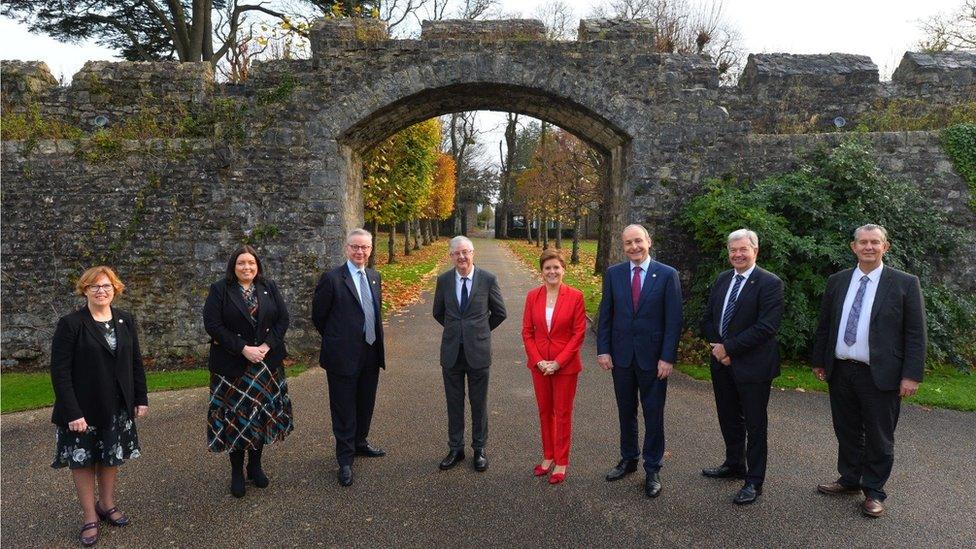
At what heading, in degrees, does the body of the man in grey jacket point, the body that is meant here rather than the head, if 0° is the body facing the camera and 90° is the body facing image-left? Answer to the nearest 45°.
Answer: approximately 0°

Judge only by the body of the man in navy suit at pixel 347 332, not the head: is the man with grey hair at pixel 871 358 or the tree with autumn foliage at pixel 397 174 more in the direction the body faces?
the man with grey hair

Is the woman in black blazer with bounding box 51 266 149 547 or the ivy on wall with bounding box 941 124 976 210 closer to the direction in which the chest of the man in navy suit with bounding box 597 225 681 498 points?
the woman in black blazer

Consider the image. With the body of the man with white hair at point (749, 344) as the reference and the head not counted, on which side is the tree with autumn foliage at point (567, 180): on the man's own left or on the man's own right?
on the man's own right

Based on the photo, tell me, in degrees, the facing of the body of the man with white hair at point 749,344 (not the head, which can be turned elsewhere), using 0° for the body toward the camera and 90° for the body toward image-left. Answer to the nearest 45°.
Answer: approximately 45°
